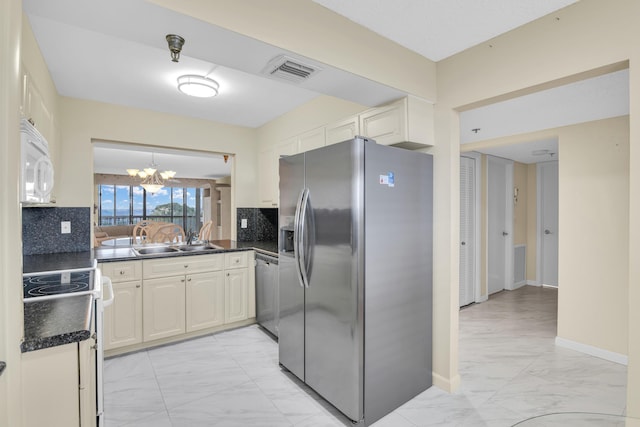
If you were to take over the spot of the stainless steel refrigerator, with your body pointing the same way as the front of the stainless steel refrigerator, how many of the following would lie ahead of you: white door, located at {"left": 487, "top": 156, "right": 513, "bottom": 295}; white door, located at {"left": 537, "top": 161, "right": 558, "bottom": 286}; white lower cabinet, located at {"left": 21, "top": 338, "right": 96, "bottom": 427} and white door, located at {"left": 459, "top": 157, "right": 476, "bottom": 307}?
1

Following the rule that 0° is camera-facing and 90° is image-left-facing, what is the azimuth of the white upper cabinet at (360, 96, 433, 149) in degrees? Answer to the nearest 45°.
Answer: approximately 45°

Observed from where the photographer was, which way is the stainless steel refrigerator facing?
facing the viewer and to the left of the viewer

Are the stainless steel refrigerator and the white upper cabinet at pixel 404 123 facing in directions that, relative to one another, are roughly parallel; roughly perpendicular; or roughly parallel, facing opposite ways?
roughly parallel

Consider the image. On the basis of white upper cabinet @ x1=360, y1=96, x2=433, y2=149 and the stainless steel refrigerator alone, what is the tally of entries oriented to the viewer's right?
0

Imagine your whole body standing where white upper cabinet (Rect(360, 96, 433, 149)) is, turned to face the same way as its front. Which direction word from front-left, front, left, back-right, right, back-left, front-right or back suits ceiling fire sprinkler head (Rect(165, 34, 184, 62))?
front

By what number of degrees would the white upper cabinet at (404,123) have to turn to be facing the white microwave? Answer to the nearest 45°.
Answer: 0° — it already faces it

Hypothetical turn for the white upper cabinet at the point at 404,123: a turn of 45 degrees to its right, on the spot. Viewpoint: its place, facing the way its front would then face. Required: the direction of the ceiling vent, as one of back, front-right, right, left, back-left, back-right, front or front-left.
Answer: front-left

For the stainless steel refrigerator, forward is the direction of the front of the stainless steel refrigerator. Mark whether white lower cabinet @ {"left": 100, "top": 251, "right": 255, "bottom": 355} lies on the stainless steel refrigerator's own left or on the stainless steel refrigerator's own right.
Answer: on the stainless steel refrigerator's own right

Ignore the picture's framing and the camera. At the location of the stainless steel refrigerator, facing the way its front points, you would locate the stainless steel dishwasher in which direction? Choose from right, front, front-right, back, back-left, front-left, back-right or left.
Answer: right

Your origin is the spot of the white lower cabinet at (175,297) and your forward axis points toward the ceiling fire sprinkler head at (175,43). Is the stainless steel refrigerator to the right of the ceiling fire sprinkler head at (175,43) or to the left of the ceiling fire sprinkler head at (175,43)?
left

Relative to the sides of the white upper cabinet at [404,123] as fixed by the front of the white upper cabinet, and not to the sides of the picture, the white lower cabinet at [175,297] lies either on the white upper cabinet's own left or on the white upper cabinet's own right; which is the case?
on the white upper cabinet's own right

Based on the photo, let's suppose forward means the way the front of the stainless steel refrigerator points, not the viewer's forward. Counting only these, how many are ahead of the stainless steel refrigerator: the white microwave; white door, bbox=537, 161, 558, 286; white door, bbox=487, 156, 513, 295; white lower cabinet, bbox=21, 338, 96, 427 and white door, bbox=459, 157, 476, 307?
2

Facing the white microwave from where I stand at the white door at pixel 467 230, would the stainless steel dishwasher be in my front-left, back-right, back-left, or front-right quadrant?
front-right

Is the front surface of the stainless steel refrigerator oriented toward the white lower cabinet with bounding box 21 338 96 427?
yes
